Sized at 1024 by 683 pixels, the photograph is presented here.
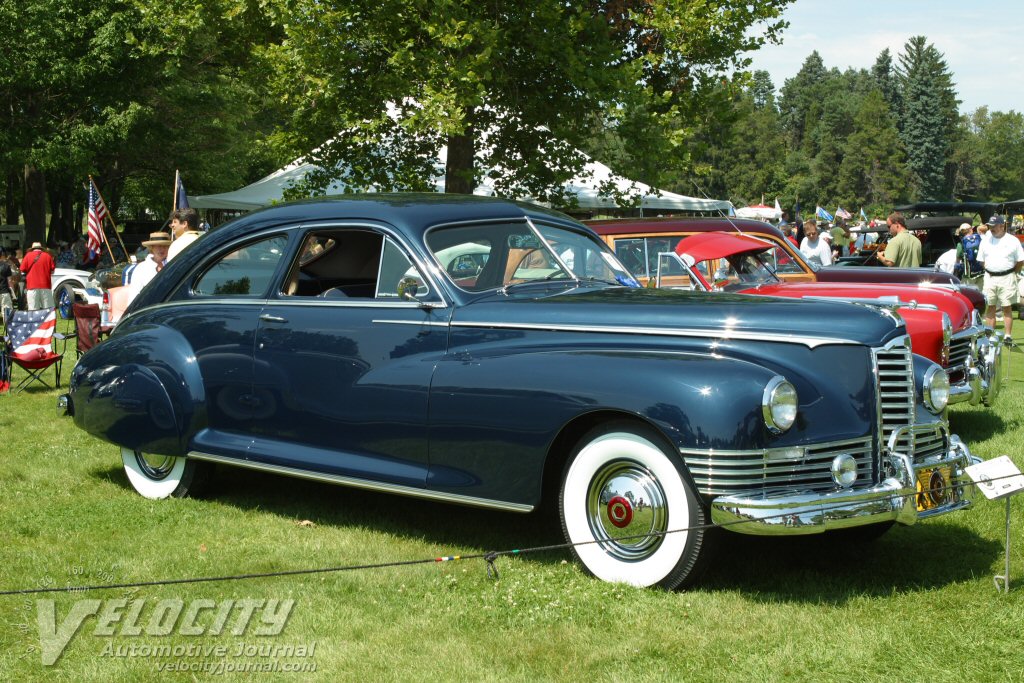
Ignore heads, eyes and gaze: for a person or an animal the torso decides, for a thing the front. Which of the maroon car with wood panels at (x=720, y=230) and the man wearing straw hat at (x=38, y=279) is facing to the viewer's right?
the maroon car with wood panels

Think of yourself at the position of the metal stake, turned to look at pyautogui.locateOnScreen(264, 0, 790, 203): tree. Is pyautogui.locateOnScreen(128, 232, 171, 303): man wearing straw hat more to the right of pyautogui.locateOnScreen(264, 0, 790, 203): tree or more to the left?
left

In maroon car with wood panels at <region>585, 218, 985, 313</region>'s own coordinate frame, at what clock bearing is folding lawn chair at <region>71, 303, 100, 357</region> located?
The folding lawn chair is roughly at 6 o'clock from the maroon car with wood panels.

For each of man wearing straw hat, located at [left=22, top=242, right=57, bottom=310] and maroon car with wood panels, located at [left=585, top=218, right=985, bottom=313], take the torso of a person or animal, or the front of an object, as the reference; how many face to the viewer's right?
1

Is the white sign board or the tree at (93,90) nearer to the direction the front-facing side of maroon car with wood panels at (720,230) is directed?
the white sign board

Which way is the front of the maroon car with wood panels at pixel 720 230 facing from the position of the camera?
facing to the right of the viewer

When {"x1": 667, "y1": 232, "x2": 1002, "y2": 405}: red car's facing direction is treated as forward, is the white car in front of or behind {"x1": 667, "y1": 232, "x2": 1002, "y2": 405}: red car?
behind

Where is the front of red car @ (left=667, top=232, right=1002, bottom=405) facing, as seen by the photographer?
facing the viewer and to the right of the viewer

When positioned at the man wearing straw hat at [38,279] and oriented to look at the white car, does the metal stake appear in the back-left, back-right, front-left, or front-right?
back-right

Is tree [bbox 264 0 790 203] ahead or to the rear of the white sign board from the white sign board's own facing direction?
to the rear
